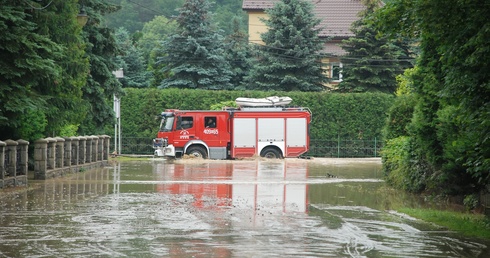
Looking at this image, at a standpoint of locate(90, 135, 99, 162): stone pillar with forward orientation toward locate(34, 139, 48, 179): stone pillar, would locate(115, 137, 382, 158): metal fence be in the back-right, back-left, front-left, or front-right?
back-left

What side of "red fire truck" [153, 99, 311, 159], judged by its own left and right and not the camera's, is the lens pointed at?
left

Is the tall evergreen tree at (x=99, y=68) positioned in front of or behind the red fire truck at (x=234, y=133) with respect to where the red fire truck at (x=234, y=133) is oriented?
in front

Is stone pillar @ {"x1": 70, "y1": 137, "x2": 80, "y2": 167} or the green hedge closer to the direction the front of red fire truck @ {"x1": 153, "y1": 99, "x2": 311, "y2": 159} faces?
the stone pillar

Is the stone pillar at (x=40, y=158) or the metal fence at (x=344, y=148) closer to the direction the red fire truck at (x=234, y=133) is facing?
the stone pillar

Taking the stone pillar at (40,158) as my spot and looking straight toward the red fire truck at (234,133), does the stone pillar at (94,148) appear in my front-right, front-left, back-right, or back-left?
front-left

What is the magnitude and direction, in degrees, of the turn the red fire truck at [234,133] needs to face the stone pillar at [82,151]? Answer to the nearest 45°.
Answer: approximately 45° to its left

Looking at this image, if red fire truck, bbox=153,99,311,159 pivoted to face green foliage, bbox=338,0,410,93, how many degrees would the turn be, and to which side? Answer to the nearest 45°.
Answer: approximately 135° to its right

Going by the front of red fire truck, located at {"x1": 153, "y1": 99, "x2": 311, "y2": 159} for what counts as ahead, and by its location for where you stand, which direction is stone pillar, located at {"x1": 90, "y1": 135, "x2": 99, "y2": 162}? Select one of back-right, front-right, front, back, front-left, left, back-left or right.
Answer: front-left

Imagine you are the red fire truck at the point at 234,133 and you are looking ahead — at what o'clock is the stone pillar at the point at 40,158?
The stone pillar is roughly at 10 o'clock from the red fire truck.

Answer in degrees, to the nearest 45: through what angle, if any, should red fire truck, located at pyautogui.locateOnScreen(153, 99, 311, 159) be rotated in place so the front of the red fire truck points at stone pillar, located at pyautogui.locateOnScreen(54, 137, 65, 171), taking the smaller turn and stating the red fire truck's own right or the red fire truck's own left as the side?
approximately 45° to the red fire truck's own left
